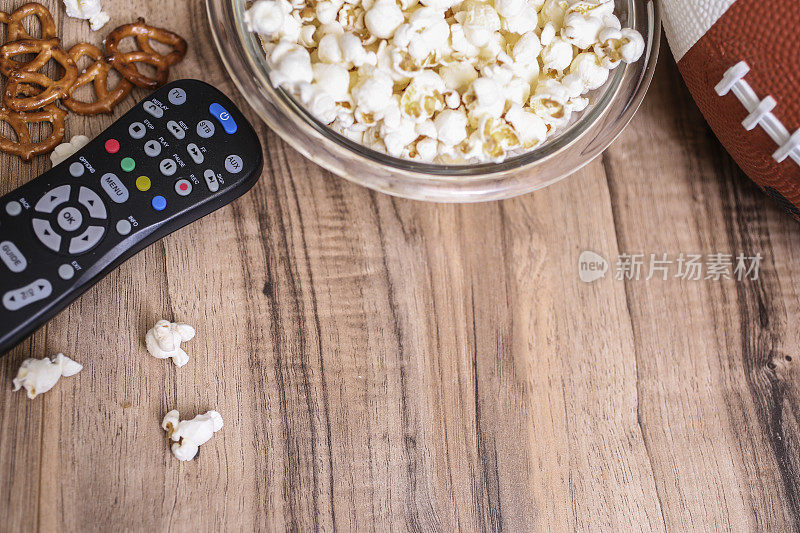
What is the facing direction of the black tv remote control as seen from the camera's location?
facing away from the viewer and to the right of the viewer
